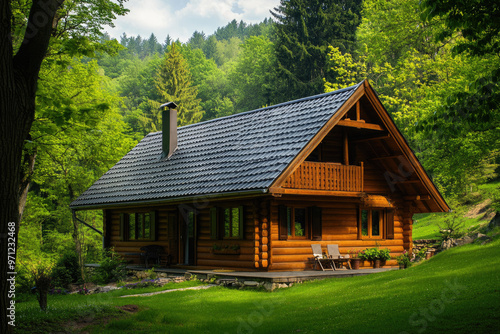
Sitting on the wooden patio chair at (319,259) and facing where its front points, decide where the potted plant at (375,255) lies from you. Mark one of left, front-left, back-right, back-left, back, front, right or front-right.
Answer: left

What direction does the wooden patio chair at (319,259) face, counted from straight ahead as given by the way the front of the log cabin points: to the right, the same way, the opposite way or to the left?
the same way

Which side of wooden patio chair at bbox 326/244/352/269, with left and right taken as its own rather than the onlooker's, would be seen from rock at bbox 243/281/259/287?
right

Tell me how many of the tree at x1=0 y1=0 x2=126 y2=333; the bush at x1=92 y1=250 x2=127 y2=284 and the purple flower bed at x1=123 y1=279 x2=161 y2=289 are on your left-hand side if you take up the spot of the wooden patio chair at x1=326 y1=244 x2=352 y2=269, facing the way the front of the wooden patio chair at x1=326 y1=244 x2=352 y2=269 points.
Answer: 0

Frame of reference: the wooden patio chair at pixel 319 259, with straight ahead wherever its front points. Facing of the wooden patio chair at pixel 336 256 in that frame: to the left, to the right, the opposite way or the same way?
the same way

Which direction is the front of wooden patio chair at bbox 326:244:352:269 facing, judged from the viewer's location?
facing the viewer and to the right of the viewer

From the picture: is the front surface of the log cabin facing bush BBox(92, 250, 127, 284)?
no

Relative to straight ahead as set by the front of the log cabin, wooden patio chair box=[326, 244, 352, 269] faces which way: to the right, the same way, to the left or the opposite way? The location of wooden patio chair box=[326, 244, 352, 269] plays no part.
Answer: the same way

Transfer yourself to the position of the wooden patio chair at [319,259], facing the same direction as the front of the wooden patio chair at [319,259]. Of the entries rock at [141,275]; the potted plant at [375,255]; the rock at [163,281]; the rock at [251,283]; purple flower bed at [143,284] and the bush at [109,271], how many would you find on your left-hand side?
1

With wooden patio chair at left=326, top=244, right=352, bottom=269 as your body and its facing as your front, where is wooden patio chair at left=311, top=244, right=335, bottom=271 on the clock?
wooden patio chair at left=311, top=244, right=335, bottom=271 is roughly at 3 o'clock from wooden patio chair at left=326, top=244, right=352, bottom=269.

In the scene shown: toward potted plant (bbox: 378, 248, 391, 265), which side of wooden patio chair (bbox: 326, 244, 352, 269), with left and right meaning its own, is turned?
left

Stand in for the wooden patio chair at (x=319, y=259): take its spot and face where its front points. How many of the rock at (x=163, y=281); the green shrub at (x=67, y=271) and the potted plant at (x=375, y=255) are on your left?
1

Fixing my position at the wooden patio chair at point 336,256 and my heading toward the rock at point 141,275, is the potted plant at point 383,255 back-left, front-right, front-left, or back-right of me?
back-right

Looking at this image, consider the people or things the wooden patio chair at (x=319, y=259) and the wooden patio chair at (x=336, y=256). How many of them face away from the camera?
0

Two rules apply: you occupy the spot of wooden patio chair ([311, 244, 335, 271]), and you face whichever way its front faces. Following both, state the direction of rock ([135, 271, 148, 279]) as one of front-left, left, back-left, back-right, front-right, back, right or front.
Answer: back-right
